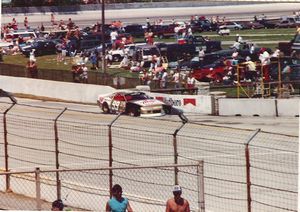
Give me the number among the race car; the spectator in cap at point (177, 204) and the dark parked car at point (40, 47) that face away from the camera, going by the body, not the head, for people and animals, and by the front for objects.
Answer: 1

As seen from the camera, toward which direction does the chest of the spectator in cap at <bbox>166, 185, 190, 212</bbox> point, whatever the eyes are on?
away from the camera

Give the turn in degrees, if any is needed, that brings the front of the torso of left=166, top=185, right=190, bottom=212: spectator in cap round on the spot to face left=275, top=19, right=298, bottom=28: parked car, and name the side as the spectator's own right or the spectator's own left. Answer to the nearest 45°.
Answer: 0° — they already face it

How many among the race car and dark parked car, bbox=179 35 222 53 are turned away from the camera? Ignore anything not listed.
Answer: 0

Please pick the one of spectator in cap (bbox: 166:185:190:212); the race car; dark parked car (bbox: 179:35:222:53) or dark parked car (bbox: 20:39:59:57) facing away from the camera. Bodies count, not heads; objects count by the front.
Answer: the spectator in cap

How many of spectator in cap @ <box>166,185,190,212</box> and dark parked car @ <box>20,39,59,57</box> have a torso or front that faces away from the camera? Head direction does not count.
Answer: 1

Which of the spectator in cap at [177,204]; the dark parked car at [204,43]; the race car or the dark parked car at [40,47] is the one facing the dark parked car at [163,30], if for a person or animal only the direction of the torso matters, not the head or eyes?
the spectator in cap

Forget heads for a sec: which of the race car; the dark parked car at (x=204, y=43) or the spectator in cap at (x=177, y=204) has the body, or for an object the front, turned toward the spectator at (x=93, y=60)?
the spectator in cap
